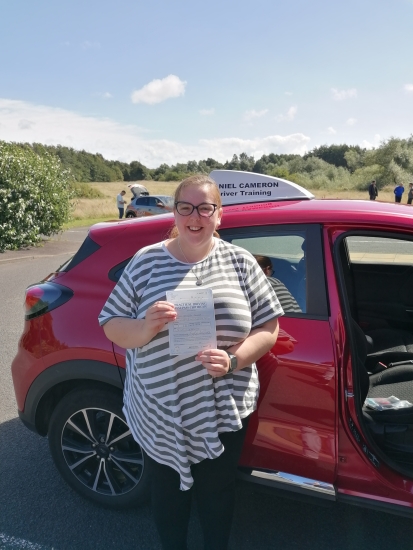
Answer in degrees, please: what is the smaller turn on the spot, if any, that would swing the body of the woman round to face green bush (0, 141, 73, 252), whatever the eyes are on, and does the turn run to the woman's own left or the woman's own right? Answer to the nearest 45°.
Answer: approximately 180°

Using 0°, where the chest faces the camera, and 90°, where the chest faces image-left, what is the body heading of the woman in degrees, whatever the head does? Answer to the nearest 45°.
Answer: approximately 0°

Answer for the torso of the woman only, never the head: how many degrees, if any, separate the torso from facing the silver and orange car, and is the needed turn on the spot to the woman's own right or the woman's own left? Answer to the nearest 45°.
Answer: approximately 180°

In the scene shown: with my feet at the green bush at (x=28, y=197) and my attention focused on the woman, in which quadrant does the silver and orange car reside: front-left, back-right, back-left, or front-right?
back-left
